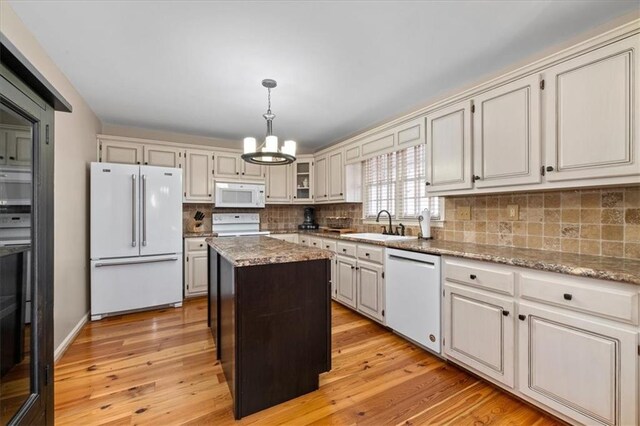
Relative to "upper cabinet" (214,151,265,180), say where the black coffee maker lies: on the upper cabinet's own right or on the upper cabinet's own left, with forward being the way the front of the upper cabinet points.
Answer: on the upper cabinet's own left

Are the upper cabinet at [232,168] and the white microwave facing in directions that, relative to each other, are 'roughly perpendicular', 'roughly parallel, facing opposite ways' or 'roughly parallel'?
roughly parallel

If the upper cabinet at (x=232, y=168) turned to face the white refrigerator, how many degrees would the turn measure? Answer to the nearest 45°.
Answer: approximately 45° to its right

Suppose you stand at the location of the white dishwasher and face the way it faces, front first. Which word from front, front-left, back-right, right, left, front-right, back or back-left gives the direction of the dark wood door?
front

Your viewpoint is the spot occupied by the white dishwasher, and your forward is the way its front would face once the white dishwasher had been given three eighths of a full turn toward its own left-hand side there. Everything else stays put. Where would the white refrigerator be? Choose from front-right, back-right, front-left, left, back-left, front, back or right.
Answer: back

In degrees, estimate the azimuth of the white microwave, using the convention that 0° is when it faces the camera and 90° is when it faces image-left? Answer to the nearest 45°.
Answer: approximately 0°

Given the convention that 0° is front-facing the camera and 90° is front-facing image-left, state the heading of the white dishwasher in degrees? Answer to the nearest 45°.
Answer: approximately 45°

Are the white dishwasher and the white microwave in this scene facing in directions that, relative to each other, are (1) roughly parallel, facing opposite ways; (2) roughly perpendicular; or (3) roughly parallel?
roughly perpendicular

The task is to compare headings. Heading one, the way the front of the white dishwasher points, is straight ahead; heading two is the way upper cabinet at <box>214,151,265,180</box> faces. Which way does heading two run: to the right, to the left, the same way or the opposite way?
to the left

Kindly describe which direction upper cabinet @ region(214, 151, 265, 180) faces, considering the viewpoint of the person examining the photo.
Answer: facing the viewer

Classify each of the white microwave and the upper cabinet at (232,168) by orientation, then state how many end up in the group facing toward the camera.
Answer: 2
